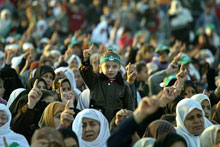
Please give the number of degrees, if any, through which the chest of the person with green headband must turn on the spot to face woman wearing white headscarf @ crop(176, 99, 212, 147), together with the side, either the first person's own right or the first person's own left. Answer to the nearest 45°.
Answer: approximately 45° to the first person's own left

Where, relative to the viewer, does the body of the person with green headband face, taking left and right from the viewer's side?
facing the viewer

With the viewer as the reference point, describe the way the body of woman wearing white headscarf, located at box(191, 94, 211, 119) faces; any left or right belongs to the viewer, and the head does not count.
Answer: facing the viewer and to the right of the viewer

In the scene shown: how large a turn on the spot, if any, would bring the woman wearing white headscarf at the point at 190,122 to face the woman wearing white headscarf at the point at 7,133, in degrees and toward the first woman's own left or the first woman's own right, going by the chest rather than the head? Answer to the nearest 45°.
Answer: approximately 135° to the first woman's own right

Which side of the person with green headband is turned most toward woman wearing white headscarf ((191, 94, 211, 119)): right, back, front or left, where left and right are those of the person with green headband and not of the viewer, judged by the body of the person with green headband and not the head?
left

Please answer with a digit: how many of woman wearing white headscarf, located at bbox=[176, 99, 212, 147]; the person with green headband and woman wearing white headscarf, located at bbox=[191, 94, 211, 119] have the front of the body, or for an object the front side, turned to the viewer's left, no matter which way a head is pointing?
0

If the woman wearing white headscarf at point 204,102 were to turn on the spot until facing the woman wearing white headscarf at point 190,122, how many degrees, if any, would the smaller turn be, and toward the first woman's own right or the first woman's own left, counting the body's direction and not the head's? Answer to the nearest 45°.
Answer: approximately 45° to the first woman's own right

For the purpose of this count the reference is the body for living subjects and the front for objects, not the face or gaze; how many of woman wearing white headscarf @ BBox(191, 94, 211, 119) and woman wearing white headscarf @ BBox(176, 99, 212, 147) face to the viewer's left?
0

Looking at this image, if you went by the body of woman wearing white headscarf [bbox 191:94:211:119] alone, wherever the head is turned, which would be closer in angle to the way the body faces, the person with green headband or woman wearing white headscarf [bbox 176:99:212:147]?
the woman wearing white headscarf

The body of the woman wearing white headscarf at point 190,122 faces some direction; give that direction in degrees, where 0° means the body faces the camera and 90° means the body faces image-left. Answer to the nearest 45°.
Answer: approximately 315°
